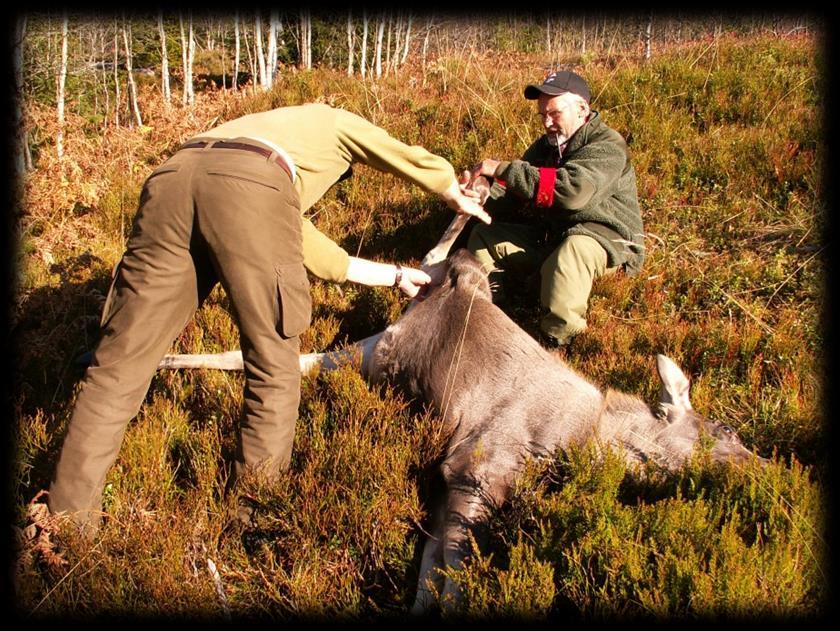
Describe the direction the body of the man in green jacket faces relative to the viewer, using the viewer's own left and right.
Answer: facing the viewer and to the left of the viewer

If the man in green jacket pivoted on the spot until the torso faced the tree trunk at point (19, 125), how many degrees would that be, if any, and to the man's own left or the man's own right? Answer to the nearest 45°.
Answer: approximately 45° to the man's own right

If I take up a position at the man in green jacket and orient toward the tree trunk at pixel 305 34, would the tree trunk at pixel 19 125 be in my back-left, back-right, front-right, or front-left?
front-left

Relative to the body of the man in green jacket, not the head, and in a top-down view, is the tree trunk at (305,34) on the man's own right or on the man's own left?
on the man's own right
